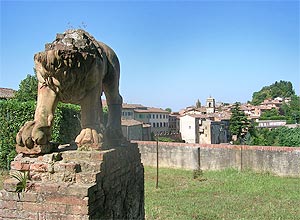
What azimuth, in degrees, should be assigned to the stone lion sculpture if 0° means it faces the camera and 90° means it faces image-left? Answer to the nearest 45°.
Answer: approximately 45°

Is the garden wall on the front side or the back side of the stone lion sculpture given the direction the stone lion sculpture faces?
on the back side

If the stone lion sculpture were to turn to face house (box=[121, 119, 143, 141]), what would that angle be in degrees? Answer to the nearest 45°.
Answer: approximately 135° to its right

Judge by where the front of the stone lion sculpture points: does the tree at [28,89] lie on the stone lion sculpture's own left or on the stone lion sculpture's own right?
on the stone lion sculpture's own right
